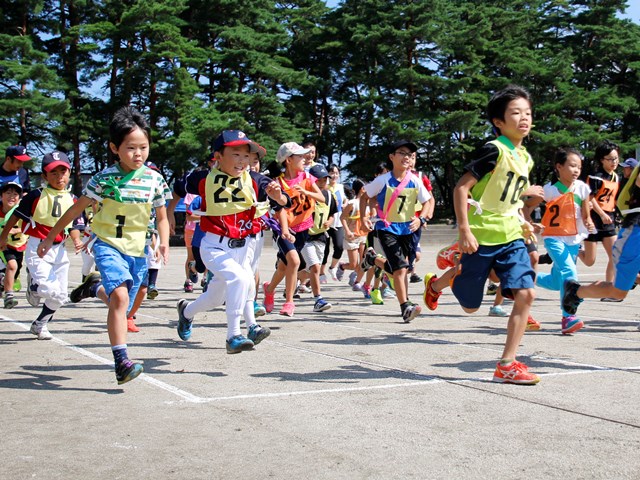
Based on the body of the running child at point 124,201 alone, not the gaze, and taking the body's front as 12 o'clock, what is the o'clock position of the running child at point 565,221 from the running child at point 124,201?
the running child at point 565,221 is roughly at 10 o'clock from the running child at point 124,201.

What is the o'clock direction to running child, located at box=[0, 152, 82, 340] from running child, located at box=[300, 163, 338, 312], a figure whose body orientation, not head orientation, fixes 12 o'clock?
running child, located at box=[0, 152, 82, 340] is roughly at 3 o'clock from running child, located at box=[300, 163, 338, 312].

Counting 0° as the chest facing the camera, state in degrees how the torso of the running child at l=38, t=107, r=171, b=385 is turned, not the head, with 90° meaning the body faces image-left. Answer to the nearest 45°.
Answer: approximately 315°

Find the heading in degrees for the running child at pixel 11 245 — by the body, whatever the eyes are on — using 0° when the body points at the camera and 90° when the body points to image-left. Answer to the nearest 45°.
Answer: approximately 315°
